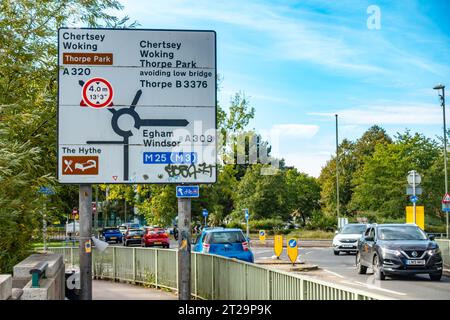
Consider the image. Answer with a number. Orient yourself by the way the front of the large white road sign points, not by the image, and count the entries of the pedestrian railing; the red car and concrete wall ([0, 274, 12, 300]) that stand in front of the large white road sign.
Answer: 1

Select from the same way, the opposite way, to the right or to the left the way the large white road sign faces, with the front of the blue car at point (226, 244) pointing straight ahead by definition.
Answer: the opposite way

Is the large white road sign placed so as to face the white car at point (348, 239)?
no

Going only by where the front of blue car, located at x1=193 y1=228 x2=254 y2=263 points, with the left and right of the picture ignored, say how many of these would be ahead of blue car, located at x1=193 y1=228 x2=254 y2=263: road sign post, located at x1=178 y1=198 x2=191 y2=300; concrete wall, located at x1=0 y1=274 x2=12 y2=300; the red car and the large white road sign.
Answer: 1

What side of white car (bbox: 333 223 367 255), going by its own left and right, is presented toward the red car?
right

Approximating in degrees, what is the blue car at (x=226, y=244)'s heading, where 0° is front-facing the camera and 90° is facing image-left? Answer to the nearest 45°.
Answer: approximately 180°

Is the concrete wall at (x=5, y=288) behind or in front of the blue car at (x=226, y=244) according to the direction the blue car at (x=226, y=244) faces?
behind

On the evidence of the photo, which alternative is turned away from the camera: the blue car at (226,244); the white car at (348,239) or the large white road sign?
the blue car

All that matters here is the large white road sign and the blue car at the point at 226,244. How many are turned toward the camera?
1

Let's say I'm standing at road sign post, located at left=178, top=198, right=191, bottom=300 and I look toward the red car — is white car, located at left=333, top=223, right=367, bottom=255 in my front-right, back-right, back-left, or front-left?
front-right

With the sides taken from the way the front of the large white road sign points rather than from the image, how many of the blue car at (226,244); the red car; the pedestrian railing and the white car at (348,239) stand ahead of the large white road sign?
0

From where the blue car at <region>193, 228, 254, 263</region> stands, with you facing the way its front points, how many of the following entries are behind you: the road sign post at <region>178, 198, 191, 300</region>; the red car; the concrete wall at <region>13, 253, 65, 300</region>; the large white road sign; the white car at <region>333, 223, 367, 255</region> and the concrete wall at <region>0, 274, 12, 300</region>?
4

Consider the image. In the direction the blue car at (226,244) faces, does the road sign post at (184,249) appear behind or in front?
behind

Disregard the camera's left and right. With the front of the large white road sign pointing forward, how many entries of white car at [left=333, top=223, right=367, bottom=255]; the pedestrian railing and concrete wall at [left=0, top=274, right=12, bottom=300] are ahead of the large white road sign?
1

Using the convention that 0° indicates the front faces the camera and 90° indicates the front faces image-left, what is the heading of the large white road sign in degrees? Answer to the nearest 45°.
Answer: approximately 0°

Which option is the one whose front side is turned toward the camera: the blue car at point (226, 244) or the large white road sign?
the large white road sign

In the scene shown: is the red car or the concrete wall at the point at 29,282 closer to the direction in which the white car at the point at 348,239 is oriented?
the concrete wall

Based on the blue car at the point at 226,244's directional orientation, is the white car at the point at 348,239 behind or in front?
in front

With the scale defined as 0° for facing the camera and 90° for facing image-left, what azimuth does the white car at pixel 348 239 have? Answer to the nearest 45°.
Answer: approximately 45°
